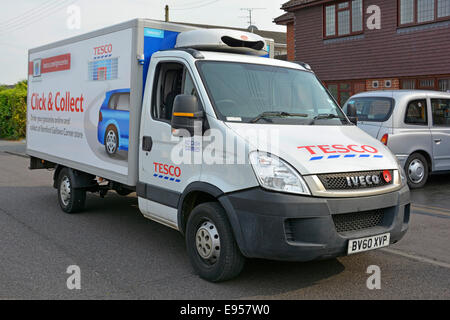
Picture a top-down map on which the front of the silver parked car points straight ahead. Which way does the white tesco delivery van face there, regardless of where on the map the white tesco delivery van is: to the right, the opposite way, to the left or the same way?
to the right

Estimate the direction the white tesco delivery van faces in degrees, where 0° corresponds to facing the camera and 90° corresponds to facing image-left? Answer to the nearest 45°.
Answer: approximately 315°

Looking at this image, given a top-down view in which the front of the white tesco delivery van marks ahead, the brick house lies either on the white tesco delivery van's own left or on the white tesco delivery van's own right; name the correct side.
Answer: on the white tesco delivery van's own left

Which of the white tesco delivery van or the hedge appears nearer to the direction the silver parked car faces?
the hedge

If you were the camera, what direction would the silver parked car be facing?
facing away from the viewer and to the right of the viewer

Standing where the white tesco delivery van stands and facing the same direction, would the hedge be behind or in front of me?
behind

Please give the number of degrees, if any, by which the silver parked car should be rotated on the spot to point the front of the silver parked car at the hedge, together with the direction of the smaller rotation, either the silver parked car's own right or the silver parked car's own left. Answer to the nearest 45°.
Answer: approximately 90° to the silver parked car's own left
